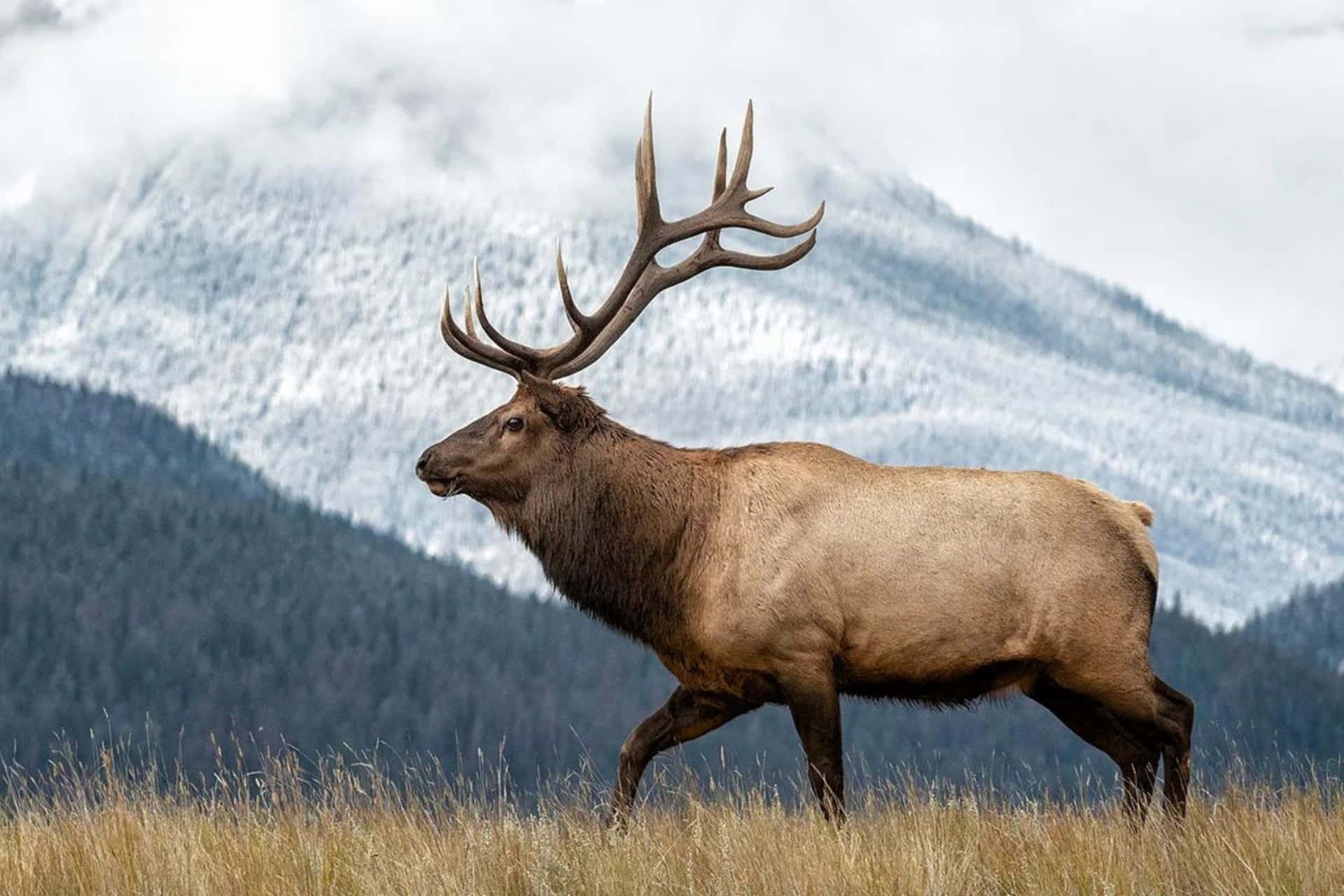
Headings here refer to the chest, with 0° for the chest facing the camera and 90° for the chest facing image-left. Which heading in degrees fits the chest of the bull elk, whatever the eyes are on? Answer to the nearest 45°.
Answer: approximately 90°
